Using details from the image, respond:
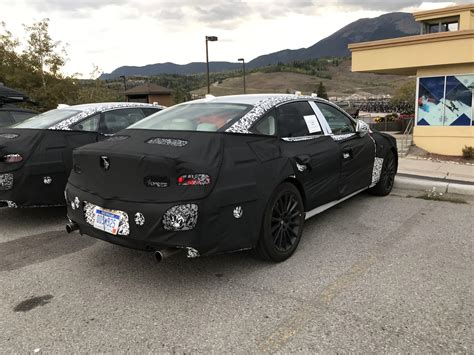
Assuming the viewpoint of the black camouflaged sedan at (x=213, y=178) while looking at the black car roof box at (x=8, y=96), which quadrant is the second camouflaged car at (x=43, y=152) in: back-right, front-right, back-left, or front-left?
front-left

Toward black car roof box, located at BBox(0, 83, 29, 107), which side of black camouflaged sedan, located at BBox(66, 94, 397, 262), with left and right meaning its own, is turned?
left

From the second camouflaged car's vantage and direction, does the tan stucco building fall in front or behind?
in front

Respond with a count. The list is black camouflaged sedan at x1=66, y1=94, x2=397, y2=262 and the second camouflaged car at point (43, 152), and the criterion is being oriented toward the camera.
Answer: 0

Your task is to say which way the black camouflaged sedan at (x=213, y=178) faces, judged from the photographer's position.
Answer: facing away from the viewer and to the right of the viewer

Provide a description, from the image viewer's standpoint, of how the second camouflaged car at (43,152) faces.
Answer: facing away from the viewer and to the right of the viewer

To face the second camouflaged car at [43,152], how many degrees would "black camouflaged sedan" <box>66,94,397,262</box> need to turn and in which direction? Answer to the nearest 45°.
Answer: approximately 90° to its left

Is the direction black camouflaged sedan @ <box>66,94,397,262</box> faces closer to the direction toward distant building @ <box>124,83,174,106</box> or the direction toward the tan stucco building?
the tan stucco building

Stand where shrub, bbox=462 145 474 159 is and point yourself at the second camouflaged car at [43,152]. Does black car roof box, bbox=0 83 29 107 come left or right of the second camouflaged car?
right

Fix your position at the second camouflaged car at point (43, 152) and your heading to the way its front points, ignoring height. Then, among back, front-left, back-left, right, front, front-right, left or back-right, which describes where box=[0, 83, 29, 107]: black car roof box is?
front-left

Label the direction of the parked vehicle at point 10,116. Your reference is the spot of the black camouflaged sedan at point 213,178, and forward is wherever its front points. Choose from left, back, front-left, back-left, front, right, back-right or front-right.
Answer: left

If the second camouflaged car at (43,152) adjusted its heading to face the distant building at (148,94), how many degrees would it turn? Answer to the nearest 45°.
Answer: approximately 45° to its left

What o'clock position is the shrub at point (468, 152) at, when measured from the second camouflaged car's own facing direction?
The shrub is roughly at 1 o'clock from the second camouflaged car.

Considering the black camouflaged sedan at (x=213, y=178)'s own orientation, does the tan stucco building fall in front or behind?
in front
